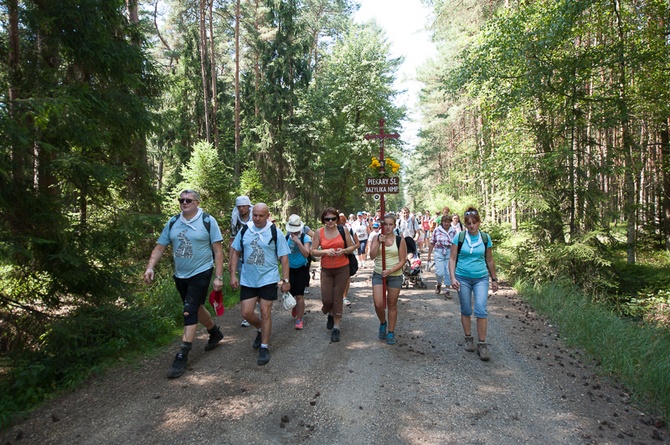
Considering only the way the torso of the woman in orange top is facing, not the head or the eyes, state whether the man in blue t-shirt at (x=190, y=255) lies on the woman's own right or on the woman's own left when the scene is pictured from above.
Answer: on the woman's own right

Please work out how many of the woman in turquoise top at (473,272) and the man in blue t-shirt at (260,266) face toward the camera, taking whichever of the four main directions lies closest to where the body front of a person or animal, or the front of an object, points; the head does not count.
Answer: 2

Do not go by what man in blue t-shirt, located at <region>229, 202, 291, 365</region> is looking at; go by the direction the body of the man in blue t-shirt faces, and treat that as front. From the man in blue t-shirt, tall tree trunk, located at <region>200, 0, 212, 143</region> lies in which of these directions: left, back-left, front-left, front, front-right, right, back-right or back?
back

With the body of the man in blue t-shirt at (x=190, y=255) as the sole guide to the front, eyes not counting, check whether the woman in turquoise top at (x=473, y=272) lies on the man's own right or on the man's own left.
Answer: on the man's own left

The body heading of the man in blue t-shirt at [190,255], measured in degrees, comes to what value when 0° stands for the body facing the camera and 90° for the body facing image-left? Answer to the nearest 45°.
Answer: approximately 45°

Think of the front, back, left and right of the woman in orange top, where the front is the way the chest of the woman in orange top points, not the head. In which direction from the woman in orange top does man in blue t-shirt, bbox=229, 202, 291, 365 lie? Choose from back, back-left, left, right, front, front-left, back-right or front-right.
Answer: front-right

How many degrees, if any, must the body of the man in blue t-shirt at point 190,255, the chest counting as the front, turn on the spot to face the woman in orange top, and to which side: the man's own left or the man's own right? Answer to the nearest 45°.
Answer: approximately 135° to the man's own left

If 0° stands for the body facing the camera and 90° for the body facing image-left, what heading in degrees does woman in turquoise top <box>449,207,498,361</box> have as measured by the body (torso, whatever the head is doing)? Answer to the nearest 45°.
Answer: approximately 0°

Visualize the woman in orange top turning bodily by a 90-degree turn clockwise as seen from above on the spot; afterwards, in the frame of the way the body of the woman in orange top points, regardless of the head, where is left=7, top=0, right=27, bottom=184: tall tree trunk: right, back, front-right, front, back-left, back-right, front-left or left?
front

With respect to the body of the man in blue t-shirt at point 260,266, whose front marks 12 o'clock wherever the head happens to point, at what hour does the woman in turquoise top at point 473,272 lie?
The woman in turquoise top is roughly at 9 o'clock from the man in blue t-shirt.

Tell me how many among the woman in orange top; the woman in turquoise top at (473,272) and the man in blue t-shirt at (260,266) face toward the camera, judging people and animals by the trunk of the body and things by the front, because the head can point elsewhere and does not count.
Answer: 3
